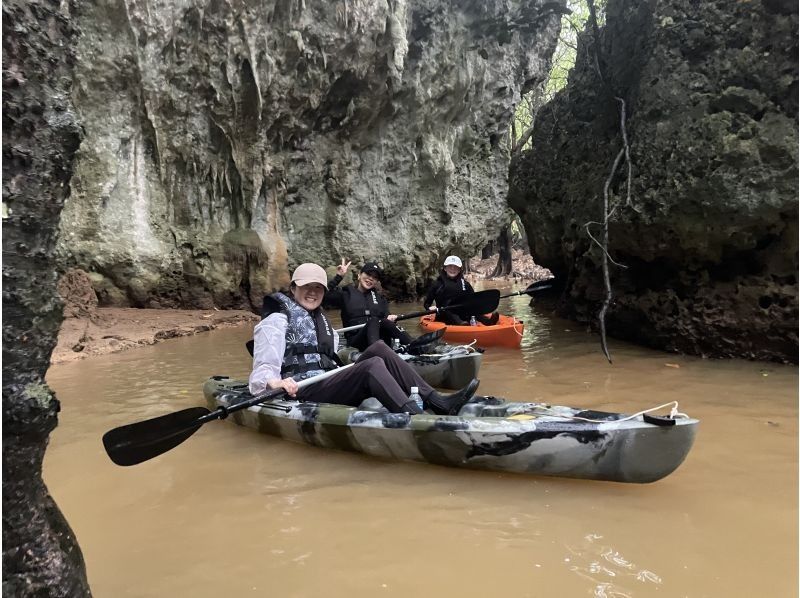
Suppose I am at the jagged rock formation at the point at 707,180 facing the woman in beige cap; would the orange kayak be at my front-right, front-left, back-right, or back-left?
front-right

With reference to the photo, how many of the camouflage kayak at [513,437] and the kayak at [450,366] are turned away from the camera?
0

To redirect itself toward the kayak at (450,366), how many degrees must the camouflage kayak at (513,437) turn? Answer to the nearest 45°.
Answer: approximately 135° to its left

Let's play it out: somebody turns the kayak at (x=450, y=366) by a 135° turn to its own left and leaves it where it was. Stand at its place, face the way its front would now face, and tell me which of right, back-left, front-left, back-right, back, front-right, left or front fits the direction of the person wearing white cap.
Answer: front

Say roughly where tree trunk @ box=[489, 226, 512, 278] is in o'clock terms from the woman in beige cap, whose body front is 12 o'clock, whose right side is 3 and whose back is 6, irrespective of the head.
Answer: The tree trunk is roughly at 8 o'clock from the woman in beige cap.

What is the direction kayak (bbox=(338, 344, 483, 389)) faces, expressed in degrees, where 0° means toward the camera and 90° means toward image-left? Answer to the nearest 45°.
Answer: approximately 315°

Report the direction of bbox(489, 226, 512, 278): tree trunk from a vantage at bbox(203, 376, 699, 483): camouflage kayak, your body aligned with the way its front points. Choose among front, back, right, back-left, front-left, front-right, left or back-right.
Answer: back-left

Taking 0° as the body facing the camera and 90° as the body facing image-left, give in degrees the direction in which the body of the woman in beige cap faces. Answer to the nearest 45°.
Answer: approximately 315°

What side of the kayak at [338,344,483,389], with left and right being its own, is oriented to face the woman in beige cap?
right

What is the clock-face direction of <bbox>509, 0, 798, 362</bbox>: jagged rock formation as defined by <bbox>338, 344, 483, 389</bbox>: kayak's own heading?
The jagged rock formation is roughly at 10 o'clock from the kayak.

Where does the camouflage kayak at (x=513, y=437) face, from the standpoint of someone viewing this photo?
facing the viewer and to the right of the viewer

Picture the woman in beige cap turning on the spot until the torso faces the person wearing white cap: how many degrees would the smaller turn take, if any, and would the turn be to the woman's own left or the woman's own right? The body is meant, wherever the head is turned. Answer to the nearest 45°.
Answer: approximately 135° to the woman's own left
